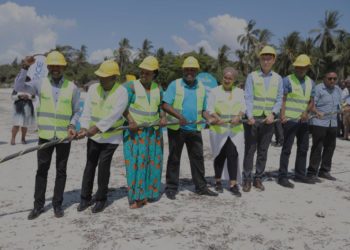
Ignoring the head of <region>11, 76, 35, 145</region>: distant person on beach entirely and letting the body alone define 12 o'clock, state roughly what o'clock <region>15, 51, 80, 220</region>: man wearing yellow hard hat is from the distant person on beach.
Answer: The man wearing yellow hard hat is roughly at 12 o'clock from the distant person on beach.

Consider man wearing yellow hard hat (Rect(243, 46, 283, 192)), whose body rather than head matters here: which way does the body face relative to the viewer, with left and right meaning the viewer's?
facing the viewer

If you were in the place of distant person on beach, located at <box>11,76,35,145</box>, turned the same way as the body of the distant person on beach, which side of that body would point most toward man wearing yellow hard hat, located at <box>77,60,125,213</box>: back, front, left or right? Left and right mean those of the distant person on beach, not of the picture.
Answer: front

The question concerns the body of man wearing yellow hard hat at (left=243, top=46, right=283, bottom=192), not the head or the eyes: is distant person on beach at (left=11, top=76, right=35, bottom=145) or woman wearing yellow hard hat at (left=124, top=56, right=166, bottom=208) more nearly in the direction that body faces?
the woman wearing yellow hard hat

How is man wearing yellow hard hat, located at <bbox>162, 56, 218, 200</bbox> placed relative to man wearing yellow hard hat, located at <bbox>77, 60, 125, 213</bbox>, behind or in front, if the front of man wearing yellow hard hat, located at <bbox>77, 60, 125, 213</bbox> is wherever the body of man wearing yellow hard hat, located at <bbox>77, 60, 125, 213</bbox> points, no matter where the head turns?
behind

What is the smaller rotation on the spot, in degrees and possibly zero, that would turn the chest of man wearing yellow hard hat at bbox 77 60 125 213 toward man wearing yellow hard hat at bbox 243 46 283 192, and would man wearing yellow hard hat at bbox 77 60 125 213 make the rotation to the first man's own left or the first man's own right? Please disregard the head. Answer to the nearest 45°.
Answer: approximately 135° to the first man's own left

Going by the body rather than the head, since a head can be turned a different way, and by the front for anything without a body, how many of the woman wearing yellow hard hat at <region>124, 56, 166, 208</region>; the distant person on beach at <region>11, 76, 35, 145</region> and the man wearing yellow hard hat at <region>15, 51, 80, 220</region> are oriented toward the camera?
3

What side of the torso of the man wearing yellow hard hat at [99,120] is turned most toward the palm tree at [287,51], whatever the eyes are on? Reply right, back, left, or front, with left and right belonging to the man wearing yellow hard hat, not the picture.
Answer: back

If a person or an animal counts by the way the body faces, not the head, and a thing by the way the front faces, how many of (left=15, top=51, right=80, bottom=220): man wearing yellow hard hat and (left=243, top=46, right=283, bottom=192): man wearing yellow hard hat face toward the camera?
2

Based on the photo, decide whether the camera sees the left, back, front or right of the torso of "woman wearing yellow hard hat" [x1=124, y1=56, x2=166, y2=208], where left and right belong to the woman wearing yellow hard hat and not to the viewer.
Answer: front

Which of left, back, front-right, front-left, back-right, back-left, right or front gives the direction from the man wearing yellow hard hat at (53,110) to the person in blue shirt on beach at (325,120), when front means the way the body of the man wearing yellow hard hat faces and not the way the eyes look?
left

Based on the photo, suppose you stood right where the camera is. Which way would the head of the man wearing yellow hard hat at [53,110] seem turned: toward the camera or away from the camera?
toward the camera

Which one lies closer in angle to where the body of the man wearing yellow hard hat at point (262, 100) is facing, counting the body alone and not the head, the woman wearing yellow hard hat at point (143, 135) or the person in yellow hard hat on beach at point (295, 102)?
the woman wearing yellow hard hat

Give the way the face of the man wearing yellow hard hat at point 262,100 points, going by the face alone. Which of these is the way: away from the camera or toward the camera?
toward the camera

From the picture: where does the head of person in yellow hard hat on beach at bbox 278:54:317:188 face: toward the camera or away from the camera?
toward the camera

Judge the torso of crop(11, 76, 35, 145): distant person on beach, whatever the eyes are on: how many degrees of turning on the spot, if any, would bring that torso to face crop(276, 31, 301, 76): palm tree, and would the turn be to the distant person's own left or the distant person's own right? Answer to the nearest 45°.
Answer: approximately 135° to the distant person's own left
